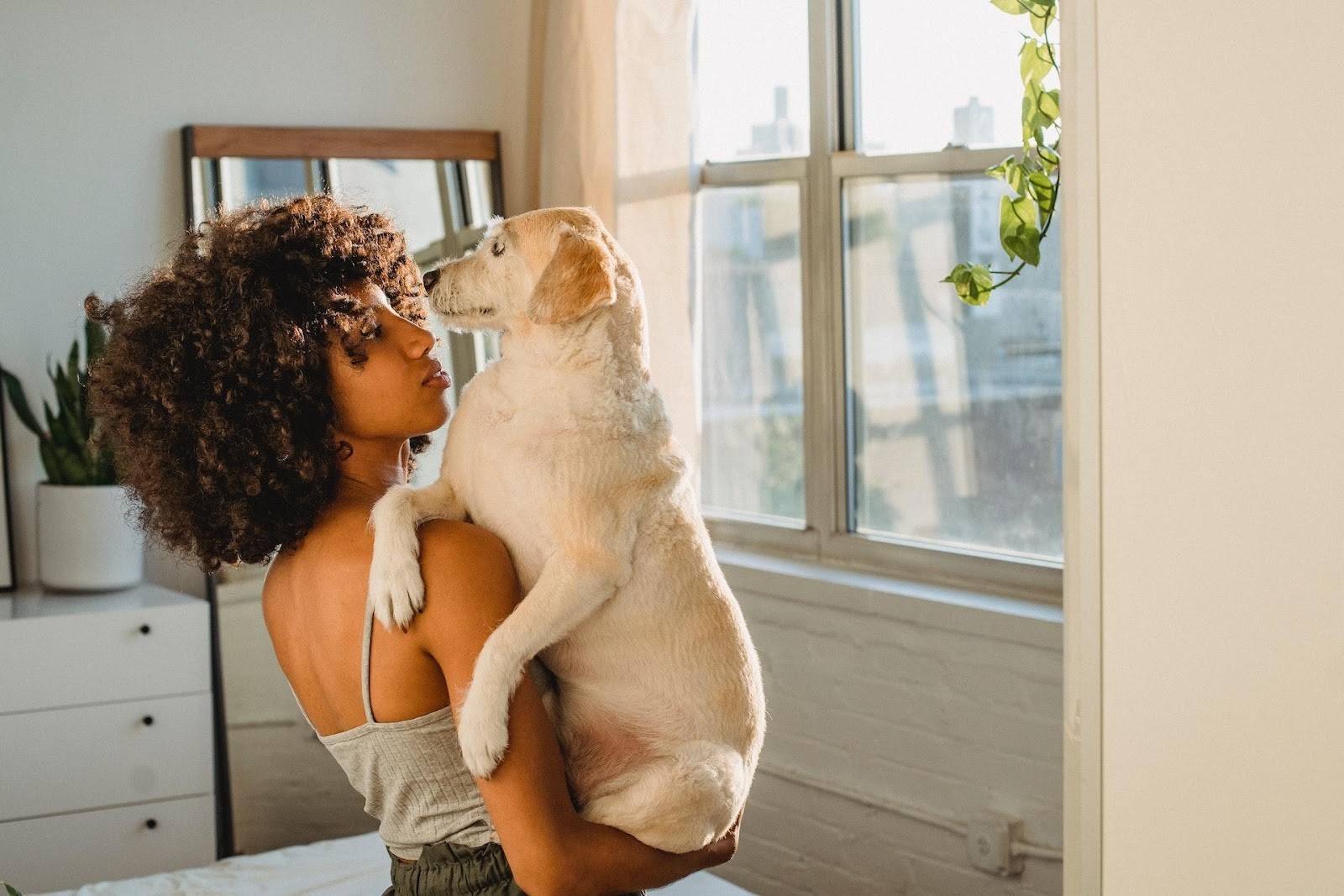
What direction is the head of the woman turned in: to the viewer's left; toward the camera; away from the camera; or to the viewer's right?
to the viewer's right

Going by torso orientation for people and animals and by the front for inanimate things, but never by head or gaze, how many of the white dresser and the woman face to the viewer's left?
0

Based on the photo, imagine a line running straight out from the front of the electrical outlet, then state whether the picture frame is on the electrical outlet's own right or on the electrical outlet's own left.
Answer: on the electrical outlet's own right

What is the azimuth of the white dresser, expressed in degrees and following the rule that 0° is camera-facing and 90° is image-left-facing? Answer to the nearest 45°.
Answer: approximately 315°

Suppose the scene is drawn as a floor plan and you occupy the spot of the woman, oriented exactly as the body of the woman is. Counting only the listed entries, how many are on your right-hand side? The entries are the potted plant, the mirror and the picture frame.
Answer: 0

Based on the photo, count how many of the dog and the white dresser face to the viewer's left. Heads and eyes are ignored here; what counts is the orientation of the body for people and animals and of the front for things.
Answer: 1

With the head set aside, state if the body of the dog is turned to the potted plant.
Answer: no

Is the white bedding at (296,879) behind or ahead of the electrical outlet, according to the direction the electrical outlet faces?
ahead

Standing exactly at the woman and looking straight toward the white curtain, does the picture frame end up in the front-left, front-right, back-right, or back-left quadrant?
front-left

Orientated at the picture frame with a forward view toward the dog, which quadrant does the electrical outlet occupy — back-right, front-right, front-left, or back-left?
front-left

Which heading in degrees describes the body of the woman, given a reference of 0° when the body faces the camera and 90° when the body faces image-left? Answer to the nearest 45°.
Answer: approximately 225°

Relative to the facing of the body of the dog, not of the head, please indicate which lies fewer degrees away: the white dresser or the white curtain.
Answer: the white dresser

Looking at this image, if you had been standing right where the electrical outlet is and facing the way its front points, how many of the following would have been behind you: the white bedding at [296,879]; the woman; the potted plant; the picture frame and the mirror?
0

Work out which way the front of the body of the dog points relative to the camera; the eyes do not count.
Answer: to the viewer's left

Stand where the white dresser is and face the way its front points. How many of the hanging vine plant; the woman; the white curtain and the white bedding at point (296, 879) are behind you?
0

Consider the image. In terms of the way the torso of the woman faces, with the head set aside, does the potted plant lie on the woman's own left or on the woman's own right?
on the woman's own left
